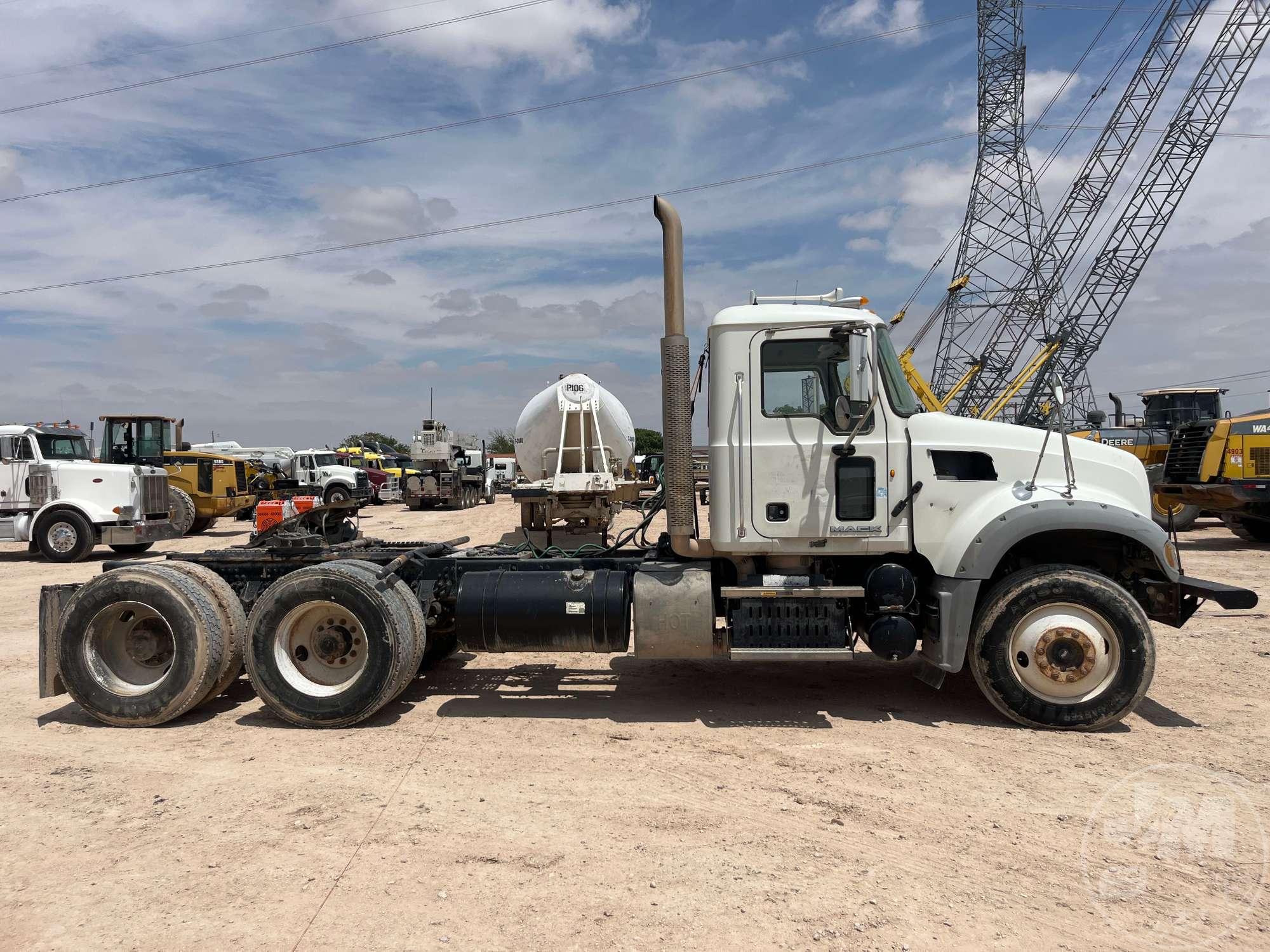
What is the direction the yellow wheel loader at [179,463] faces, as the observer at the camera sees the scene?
facing away from the viewer and to the left of the viewer

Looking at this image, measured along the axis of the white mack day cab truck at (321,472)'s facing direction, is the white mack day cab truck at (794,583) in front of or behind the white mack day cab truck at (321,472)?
in front

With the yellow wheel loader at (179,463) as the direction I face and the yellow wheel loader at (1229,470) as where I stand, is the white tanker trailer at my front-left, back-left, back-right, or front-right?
front-left

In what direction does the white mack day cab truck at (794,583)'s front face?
to the viewer's right

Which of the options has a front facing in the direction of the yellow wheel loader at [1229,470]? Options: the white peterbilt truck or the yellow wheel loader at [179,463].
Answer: the white peterbilt truck

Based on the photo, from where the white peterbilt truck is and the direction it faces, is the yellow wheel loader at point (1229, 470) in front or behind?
in front

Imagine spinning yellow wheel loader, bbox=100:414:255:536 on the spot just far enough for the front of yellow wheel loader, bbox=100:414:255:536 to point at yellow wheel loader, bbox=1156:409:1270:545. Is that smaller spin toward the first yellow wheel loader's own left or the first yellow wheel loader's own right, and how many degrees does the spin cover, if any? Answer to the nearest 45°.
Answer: approximately 180°

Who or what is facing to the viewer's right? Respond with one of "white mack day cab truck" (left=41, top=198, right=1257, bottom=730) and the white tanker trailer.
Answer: the white mack day cab truck

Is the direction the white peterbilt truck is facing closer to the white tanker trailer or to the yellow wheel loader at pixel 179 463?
the white tanker trailer

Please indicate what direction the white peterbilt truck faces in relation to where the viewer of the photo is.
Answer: facing the viewer and to the right of the viewer

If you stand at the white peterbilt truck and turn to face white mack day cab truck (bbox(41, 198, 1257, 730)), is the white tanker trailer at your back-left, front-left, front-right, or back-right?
front-left

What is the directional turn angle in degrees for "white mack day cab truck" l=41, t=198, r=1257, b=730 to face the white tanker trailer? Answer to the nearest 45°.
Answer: approximately 90° to its left
